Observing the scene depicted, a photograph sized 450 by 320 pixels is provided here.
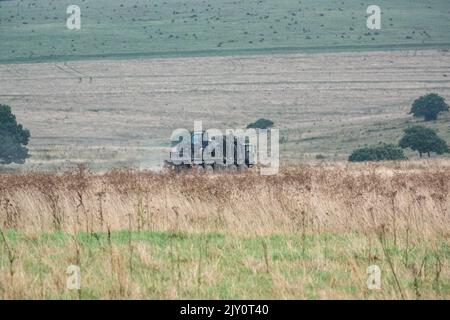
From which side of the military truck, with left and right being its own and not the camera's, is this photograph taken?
left
